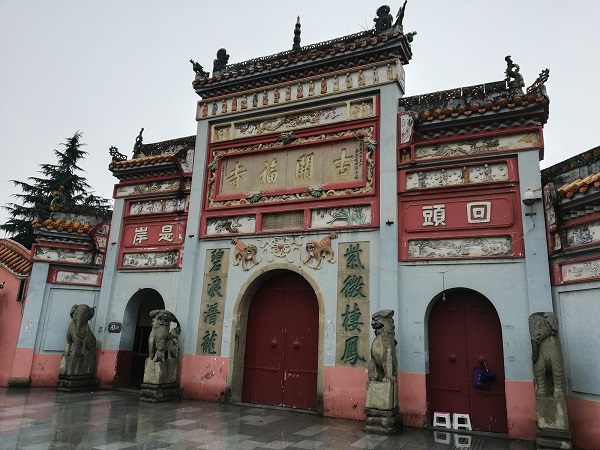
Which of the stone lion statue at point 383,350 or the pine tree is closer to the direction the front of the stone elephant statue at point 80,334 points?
the stone lion statue

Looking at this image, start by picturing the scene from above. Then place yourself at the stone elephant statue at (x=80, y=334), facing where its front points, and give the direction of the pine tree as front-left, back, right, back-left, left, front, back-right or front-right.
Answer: back-right

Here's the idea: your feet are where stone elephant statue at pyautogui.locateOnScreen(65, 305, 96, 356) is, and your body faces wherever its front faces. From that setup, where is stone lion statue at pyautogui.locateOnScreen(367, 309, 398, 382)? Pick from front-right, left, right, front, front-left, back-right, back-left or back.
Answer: left

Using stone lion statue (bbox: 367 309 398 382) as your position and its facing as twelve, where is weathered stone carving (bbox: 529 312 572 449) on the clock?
The weathered stone carving is roughly at 8 o'clock from the stone lion statue.

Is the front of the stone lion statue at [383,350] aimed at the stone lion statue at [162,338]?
no

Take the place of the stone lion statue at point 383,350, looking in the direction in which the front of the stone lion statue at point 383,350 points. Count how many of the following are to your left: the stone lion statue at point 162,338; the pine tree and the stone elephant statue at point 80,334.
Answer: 0

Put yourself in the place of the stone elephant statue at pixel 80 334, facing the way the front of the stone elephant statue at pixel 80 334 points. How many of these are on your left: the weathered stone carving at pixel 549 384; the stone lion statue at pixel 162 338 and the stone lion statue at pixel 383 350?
3

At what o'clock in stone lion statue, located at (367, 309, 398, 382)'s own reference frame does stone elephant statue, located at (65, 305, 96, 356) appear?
stone elephant statue, located at (65, 305, 96, 356) is roughly at 2 o'clock from stone lion statue, located at (367, 309, 398, 382).

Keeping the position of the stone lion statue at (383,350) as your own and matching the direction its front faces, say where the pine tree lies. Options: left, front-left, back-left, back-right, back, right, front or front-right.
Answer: right

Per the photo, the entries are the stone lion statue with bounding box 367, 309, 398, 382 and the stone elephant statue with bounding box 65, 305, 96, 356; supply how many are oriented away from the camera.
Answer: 0

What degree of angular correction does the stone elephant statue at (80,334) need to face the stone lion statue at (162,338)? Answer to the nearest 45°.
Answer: approximately 90° to its left

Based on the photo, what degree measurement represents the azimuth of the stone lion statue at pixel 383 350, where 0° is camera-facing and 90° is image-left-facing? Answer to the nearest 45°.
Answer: approximately 45°

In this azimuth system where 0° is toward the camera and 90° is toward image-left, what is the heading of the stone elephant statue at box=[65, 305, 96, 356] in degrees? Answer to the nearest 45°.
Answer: approximately 45°

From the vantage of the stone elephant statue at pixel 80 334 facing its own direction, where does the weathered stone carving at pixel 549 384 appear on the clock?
The weathered stone carving is roughly at 9 o'clock from the stone elephant statue.
